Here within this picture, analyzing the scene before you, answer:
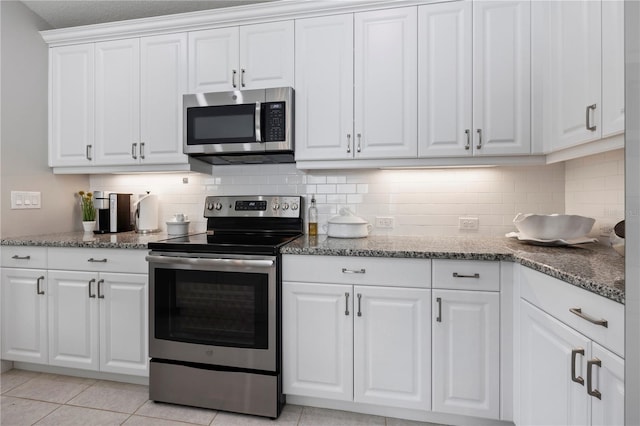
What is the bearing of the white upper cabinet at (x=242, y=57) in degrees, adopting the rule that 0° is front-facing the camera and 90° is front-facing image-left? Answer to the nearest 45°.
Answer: approximately 45°

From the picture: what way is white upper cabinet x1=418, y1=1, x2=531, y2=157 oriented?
toward the camera

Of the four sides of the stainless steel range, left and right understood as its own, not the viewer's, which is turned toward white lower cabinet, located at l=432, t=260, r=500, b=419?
left

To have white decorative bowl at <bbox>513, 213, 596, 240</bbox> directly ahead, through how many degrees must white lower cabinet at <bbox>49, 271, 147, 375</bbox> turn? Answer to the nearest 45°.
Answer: approximately 90° to its left

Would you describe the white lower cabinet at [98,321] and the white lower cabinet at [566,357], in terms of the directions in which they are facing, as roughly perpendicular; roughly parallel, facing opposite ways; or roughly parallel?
roughly perpendicular

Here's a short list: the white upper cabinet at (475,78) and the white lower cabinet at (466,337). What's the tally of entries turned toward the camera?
2

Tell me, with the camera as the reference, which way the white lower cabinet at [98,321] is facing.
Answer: facing the viewer and to the left of the viewer

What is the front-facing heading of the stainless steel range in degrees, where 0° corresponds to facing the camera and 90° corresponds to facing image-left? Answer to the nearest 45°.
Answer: approximately 45°
